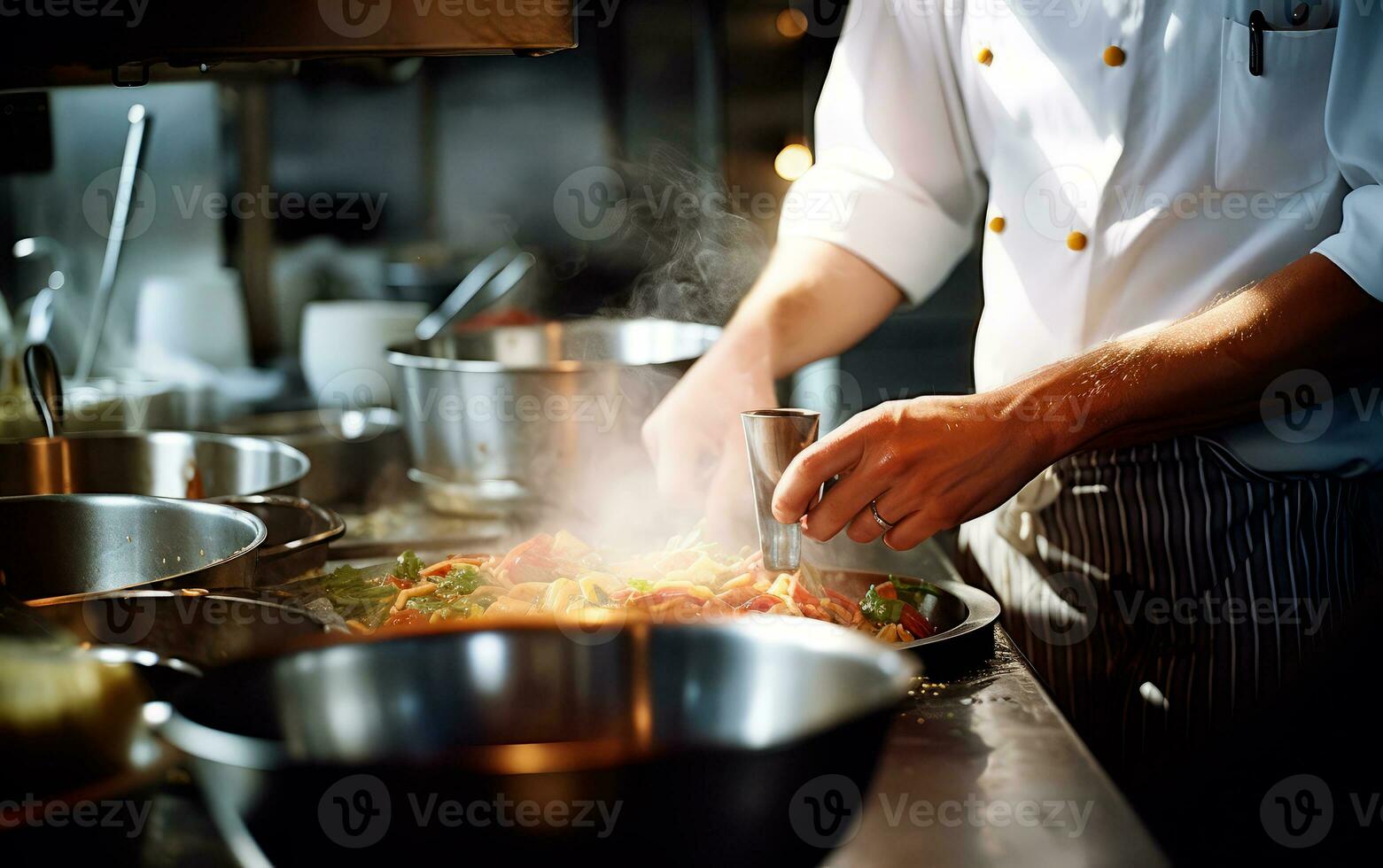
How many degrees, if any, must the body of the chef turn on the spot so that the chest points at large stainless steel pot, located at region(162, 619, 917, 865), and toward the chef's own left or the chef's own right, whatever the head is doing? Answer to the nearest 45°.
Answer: approximately 45° to the chef's own left

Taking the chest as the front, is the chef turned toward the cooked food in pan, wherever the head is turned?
yes

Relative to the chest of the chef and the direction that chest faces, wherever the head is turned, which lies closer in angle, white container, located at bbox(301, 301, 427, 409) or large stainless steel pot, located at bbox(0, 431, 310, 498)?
the large stainless steel pot

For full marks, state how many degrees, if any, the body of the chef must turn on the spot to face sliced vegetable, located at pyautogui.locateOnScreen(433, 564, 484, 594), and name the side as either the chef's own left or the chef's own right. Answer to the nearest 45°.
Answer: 0° — they already face it

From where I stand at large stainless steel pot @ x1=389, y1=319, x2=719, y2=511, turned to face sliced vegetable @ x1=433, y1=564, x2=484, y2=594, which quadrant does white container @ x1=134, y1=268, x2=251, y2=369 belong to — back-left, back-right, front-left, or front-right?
back-right

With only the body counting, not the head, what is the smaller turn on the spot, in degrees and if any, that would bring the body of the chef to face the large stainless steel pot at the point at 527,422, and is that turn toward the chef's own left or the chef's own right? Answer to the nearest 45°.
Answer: approximately 45° to the chef's own right

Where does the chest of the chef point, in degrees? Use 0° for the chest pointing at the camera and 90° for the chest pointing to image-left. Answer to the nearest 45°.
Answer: approximately 45°

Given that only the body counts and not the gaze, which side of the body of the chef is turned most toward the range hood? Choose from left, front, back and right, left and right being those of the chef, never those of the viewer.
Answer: front

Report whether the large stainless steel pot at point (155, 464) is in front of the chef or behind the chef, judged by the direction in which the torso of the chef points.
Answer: in front

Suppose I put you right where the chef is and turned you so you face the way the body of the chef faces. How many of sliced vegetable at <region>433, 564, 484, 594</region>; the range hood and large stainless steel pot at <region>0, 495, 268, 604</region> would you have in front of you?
3
